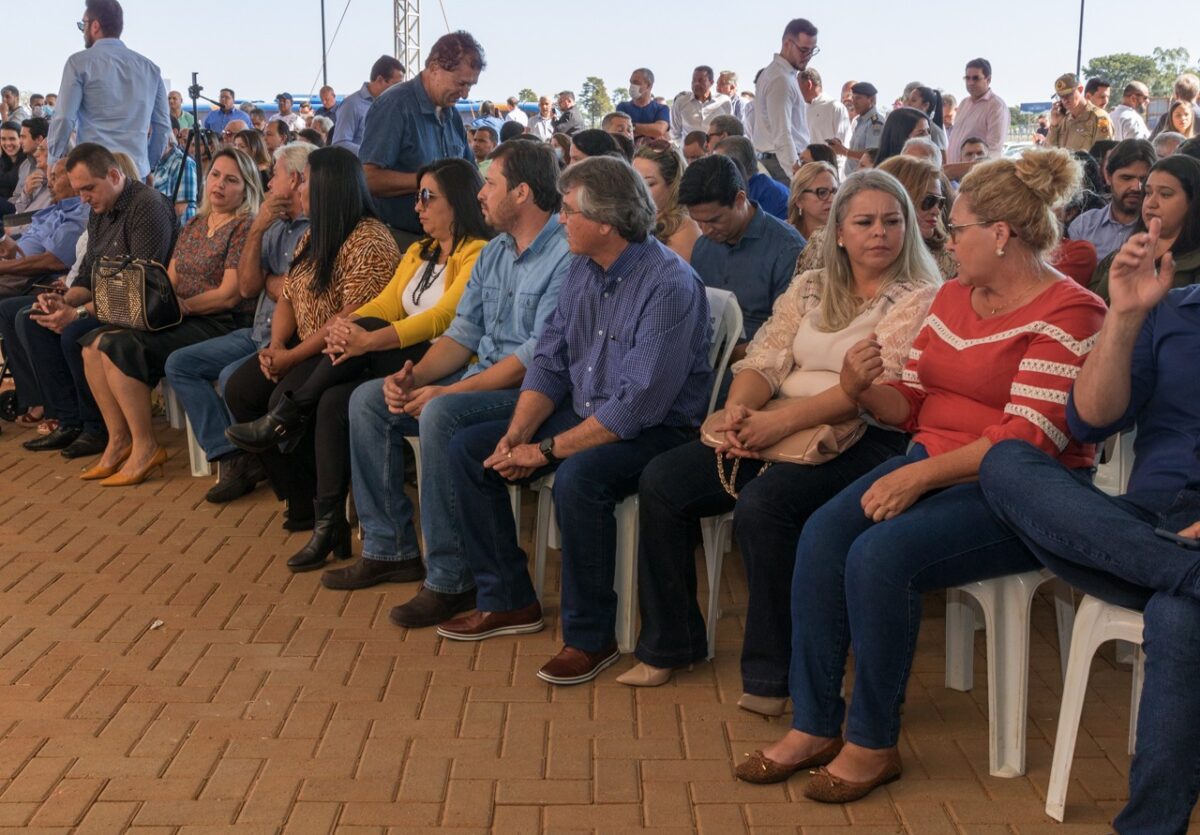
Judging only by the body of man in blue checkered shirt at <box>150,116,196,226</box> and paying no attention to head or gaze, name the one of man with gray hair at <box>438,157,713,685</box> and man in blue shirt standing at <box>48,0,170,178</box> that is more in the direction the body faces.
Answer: the man in blue shirt standing

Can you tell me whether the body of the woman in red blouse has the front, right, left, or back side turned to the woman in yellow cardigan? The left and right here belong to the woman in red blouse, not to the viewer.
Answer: right

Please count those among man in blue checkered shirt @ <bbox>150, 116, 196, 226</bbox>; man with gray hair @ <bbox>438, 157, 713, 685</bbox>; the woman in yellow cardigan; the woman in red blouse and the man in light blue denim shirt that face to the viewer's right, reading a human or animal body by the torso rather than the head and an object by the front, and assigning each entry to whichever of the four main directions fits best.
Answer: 0

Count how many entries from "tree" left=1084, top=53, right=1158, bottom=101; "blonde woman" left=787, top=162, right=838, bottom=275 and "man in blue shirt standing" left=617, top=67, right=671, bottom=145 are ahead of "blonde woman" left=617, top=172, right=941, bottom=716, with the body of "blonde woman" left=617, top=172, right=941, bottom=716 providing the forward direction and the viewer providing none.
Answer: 0

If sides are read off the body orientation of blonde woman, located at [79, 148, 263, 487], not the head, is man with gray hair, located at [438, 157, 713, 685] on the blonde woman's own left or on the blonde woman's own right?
on the blonde woman's own left

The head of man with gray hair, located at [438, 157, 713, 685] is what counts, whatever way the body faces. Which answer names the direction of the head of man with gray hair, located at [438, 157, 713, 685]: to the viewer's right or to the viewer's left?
to the viewer's left

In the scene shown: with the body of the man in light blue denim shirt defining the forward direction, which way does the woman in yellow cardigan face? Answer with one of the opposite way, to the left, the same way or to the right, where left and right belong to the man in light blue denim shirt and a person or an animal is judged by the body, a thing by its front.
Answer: the same way

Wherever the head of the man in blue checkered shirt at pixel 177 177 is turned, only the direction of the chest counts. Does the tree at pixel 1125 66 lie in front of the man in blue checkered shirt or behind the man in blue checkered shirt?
behind

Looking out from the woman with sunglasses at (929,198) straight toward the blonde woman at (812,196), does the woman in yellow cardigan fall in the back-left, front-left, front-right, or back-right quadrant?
front-left

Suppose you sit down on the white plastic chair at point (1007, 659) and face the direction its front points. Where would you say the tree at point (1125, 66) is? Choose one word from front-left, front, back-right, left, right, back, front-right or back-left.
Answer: back-right

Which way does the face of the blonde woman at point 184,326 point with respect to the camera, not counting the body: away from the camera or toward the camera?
toward the camera

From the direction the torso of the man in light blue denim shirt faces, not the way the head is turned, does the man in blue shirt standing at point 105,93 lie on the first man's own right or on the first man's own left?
on the first man's own right

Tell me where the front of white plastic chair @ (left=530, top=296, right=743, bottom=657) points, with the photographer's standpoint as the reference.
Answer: facing the viewer and to the left of the viewer

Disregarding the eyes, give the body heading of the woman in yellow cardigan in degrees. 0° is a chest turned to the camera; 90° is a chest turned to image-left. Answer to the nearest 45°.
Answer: approximately 45°

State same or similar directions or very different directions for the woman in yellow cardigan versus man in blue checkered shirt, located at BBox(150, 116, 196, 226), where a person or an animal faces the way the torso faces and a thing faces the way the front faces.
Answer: same or similar directions

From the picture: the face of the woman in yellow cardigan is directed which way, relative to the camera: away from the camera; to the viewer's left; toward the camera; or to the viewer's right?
to the viewer's left

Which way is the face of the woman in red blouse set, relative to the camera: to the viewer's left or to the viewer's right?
to the viewer's left

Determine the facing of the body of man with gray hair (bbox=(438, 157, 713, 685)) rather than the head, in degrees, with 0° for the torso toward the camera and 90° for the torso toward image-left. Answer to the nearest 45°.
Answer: approximately 45°

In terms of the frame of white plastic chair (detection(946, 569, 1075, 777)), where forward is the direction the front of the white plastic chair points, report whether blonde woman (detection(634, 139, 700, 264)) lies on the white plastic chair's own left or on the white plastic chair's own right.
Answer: on the white plastic chair's own right
